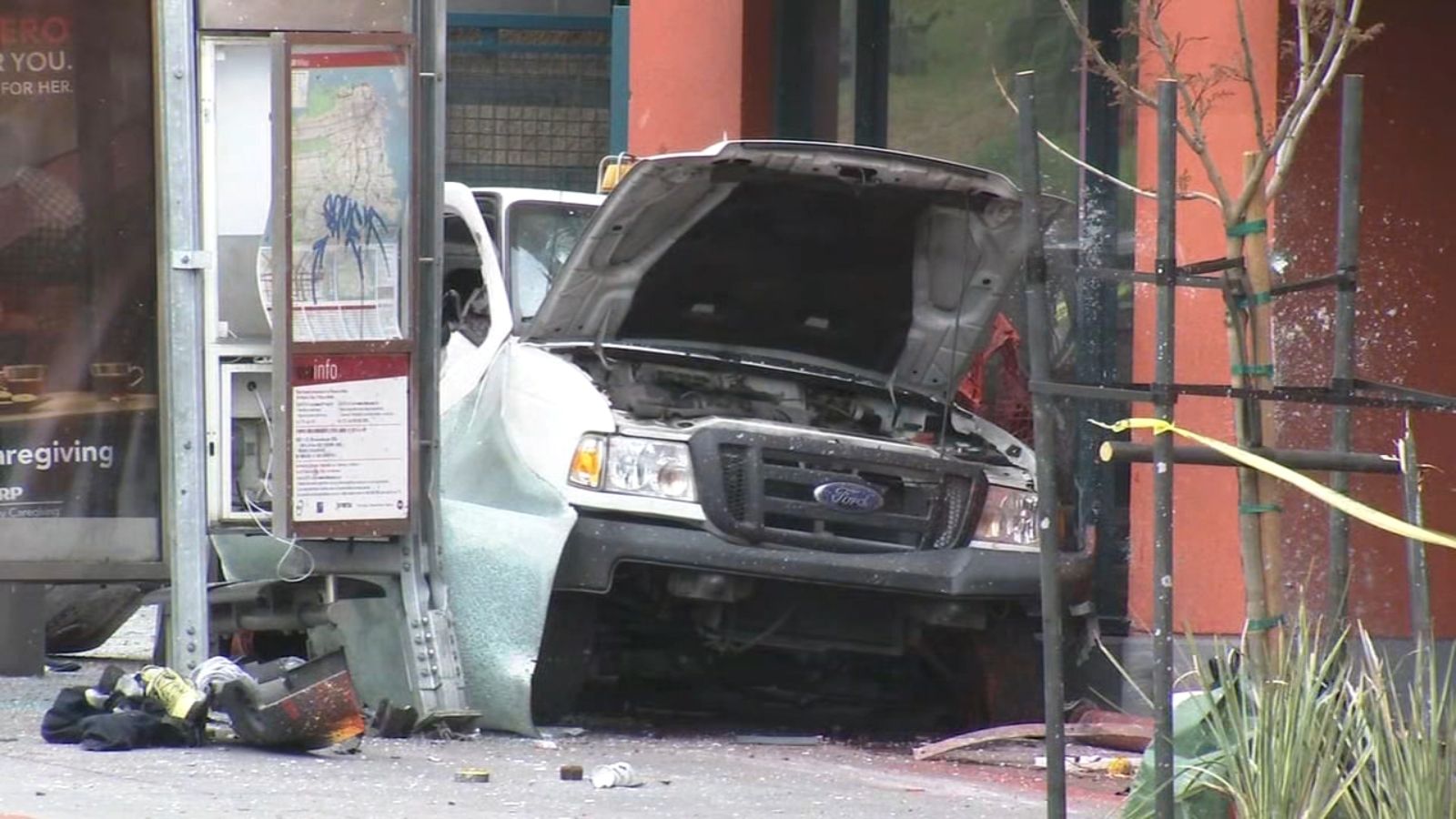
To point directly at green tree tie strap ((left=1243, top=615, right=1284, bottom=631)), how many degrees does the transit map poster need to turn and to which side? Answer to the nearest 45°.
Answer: approximately 45° to its left

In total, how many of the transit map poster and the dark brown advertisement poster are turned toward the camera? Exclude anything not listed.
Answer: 2

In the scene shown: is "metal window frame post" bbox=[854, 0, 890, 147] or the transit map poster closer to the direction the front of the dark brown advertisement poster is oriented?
the transit map poster

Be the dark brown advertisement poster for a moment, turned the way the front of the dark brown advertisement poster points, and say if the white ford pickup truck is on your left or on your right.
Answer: on your left

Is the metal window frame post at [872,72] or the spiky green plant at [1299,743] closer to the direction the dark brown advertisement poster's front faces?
the spiky green plant

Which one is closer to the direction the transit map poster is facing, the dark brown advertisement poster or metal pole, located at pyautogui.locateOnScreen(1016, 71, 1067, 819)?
the metal pole
